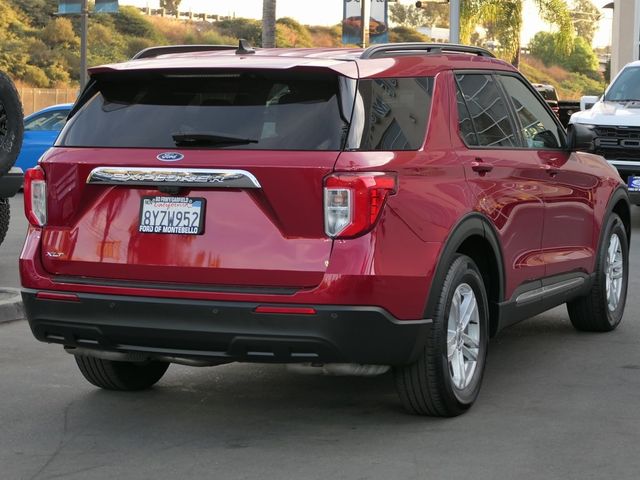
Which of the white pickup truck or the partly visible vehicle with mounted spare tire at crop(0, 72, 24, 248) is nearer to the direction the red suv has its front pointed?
the white pickup truck

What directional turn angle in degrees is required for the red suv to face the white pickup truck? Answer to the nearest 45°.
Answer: approximately 45° to its left

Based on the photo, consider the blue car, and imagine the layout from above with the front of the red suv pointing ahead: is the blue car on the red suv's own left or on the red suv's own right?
on the red suv's own left

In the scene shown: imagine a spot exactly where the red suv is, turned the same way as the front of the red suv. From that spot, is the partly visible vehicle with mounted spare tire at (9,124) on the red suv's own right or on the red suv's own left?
on the red suv's own left

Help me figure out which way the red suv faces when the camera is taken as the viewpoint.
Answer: facing away from the viewer and to the right of the viewer

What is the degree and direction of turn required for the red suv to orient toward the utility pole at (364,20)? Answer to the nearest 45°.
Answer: approximately 45° to its left

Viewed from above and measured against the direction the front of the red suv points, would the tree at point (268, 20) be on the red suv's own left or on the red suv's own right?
on the red suv's own left
